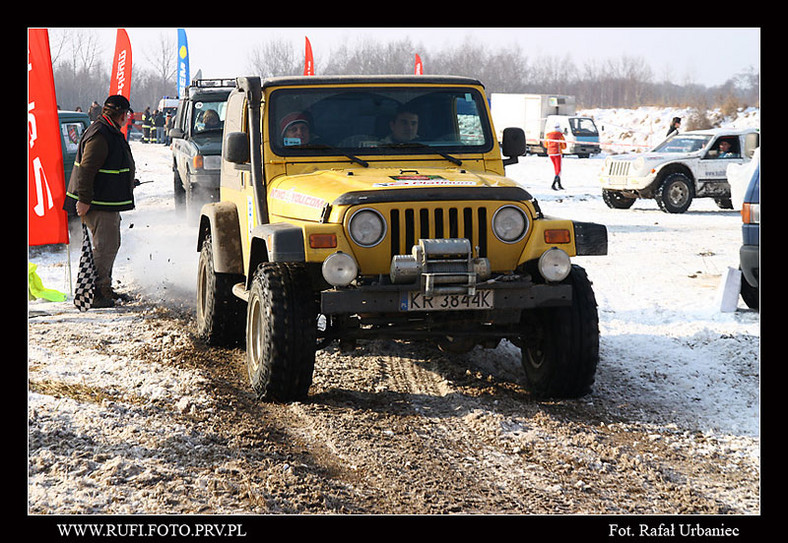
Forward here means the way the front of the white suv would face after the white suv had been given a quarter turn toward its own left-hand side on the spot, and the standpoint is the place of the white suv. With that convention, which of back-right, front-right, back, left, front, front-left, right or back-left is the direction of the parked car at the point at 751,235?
front-right

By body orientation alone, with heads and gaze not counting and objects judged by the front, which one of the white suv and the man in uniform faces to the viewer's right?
the man in uniform

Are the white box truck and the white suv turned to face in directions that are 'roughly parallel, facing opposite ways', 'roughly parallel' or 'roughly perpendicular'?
roughly perpendicular

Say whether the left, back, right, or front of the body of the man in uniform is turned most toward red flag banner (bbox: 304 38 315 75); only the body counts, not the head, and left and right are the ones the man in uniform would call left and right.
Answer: left

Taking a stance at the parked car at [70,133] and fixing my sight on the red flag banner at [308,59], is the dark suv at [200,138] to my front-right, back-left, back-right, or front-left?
front-right

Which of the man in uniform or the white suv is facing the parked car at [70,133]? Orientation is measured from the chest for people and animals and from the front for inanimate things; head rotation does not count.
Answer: the white suv

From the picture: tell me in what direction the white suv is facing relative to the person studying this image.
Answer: facing the viewer and to the left of the viewer

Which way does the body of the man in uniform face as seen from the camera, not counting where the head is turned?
to the viewer's right

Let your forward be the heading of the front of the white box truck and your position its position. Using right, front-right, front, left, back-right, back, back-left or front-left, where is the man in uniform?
front-right

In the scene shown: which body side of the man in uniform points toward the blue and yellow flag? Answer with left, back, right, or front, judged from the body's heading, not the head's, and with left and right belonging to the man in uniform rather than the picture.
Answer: left

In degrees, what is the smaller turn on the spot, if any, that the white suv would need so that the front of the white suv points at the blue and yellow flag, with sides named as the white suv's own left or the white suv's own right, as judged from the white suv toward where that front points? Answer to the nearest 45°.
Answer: approximately 90° to the white suv's own right

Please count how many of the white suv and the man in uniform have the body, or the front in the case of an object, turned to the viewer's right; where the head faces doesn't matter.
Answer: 1
